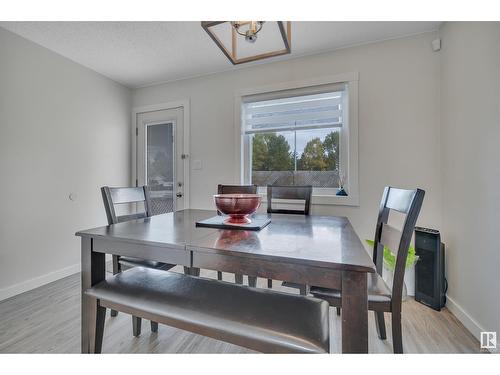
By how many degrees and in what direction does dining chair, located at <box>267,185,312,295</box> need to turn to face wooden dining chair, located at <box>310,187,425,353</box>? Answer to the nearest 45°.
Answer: approximately 45° to its left

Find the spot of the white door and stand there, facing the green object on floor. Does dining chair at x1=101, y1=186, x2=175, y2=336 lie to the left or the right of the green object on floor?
right

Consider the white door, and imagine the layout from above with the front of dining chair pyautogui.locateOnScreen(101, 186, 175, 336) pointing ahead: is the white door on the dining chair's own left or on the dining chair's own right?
on the dining chair's own left

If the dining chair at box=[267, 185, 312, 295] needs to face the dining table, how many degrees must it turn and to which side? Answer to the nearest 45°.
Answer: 0° — it already faces it

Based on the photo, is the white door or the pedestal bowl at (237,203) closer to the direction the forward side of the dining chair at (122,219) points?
the pedestal bowl

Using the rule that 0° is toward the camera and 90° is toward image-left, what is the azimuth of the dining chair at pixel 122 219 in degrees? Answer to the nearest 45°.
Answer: approximately 315°

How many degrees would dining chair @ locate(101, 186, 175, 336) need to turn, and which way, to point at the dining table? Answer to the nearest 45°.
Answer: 0° — it already faces it

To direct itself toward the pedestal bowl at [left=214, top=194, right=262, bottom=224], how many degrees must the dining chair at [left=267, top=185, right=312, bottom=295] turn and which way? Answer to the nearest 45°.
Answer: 0° — it already faces it

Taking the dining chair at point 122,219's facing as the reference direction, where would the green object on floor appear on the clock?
The green object on floor is roughly at 11 o'clock from the dining chair.

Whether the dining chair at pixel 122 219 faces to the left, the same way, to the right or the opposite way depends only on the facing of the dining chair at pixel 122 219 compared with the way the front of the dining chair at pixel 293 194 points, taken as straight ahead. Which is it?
to the left

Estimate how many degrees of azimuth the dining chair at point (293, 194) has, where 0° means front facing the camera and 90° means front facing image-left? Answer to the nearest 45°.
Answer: approximately 0°
